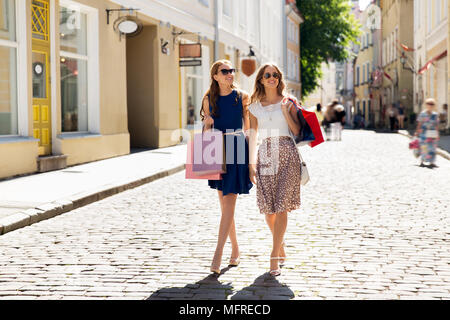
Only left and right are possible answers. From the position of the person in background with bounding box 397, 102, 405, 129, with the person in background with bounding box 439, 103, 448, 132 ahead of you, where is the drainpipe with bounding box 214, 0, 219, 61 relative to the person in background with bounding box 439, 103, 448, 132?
right

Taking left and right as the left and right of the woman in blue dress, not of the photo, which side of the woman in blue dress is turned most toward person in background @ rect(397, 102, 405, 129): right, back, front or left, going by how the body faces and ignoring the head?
back

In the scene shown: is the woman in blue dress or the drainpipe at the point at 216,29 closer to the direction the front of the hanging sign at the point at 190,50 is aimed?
the woman in blue dress

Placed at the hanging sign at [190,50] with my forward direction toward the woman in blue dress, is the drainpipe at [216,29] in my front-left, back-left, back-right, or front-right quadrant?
back-left

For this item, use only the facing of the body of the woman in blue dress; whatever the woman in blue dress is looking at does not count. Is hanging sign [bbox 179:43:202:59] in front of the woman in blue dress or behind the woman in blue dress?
behind

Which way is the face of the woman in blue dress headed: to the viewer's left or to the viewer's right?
to the viewer's right

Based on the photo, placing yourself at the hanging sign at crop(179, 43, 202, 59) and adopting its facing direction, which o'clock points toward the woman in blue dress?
The woman in blue dress is roughly at 12 o'clock from the hanging sign.

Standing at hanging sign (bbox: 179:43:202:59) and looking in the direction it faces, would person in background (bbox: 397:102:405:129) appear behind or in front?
behind

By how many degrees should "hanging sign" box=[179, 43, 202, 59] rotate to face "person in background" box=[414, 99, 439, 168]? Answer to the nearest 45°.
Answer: approximately 45° to its left

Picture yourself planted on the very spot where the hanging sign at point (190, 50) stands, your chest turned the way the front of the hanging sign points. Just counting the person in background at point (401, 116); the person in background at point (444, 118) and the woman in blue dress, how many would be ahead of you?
1

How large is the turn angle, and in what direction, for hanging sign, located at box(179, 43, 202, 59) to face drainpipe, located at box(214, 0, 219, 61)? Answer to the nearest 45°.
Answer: approximately 180°

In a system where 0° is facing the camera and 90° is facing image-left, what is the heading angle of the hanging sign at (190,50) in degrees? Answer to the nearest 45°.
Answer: approximately 0°

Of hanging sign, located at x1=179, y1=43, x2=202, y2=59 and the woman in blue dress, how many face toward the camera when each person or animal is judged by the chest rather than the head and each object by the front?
2
